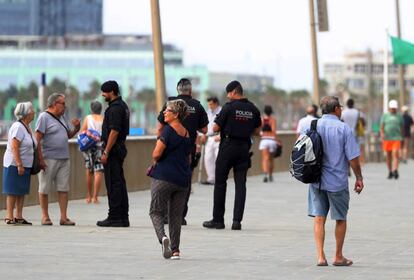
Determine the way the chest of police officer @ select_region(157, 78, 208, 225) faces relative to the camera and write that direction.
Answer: away from the camera

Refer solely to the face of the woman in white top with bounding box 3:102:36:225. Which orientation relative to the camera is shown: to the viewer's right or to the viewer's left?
to the viewer's right

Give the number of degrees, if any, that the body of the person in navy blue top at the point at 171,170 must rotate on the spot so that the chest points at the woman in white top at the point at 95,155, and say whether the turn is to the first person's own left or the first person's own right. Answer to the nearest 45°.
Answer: approximately 45° to the first person's own right

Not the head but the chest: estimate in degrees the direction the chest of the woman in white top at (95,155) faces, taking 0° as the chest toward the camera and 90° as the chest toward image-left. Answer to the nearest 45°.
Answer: approximately 180°

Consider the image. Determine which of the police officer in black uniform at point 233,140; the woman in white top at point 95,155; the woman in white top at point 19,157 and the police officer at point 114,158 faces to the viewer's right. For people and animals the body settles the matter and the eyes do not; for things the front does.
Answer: the woman in white top at point 19,157

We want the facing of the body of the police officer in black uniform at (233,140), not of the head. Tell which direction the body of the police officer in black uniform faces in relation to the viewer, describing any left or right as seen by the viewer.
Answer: facing away from the viewer and to the left of the viewer
